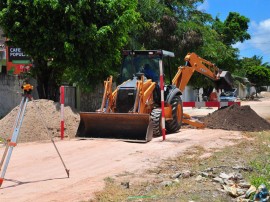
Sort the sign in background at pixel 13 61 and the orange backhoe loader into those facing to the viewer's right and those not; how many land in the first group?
0

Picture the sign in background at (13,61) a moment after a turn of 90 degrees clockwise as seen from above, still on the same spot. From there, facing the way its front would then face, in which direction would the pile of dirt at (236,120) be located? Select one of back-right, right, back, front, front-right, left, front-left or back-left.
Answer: back-left

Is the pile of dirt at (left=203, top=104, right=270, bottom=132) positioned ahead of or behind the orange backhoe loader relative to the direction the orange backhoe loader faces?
behind

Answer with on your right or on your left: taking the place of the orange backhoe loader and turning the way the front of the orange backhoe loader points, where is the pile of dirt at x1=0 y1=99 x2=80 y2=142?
on your right

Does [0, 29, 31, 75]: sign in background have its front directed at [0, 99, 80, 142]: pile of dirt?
yes

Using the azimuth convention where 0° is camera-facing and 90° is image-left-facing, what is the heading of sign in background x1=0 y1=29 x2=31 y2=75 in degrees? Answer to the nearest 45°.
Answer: approximately 0°

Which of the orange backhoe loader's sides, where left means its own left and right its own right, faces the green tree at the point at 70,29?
right

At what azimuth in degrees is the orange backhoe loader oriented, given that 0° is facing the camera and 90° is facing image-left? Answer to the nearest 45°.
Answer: approximately 45°

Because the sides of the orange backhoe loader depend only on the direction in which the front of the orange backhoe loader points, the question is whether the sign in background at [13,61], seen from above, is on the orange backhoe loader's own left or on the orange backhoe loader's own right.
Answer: on the orange backhoe loader's own right

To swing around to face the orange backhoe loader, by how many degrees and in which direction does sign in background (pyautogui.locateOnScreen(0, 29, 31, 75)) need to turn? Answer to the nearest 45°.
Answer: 0° — it already faces it
